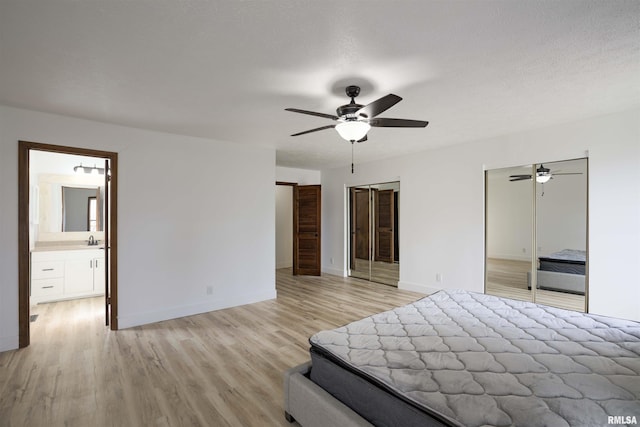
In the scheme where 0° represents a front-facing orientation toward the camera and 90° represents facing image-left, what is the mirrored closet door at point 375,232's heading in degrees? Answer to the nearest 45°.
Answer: approximately 45°

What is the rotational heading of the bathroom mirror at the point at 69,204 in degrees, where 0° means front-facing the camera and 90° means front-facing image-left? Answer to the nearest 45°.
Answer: approximately 0°

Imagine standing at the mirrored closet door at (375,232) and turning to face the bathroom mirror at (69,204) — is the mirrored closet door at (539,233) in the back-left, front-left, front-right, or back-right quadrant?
back-left

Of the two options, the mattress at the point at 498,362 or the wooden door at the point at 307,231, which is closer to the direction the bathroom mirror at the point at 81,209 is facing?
the mattress

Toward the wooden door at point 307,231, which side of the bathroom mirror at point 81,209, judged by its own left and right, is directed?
left

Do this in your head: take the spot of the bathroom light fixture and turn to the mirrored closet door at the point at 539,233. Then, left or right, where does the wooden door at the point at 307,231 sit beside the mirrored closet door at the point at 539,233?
left
